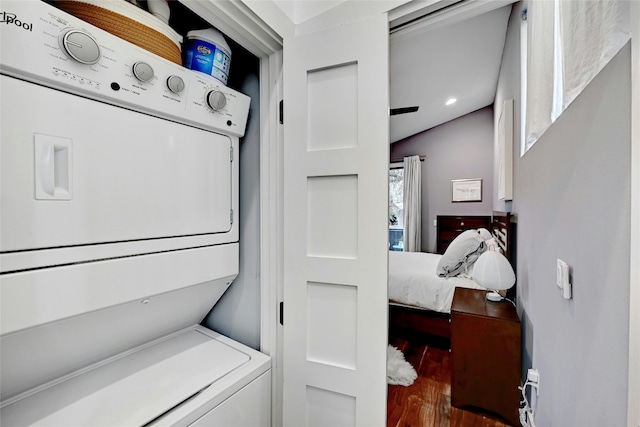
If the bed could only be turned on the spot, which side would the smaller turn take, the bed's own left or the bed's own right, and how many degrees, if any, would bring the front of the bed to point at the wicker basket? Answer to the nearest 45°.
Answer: approximately 90° to the bed's own left

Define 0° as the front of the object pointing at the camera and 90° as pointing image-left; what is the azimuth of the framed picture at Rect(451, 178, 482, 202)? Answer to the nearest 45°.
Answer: approximately 0°

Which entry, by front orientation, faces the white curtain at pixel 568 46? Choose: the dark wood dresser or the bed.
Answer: the dark wood dresser

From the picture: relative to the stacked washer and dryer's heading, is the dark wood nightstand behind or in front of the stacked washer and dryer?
in front

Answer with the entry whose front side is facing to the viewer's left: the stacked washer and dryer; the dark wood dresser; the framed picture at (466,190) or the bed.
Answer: the bed

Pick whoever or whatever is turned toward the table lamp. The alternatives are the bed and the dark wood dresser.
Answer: the dark wood dresser

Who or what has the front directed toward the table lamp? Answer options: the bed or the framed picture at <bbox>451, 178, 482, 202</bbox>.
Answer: the framed picture

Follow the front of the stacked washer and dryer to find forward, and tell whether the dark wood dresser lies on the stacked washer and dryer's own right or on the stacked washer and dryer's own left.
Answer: on the stacked washer and dryer's own left

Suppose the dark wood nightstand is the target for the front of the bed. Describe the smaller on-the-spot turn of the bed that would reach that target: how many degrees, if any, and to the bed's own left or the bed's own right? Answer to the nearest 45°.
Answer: approximately 135° to the bed's own left

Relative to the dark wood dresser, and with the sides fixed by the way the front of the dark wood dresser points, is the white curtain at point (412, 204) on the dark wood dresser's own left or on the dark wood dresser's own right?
on the dark wood dresser's own right

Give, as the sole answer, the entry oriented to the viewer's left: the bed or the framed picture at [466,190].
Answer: the bed

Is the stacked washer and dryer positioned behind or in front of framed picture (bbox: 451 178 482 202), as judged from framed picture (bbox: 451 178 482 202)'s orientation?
in front

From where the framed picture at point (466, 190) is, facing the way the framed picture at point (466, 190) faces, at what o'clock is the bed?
The bed is roughly at 12 o'clock from the framed picture.

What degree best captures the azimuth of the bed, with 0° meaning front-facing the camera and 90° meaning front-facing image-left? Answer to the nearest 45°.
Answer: approximately 90°

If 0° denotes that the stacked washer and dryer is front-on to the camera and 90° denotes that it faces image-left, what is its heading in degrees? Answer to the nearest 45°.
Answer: approximately 315°

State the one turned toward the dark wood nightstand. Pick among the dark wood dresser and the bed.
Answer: the dark wood dresser
